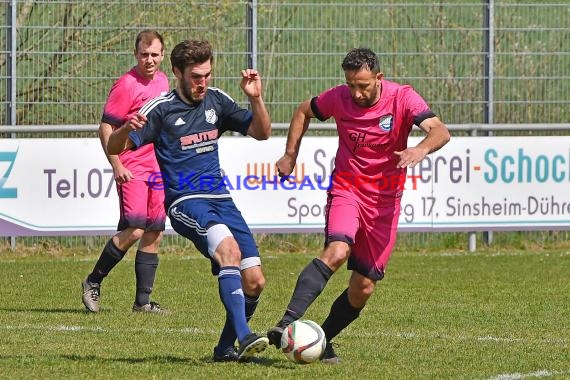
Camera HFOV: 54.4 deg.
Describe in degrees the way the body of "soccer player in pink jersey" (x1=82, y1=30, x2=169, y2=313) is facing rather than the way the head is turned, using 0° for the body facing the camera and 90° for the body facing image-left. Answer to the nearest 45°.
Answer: approximately 315°

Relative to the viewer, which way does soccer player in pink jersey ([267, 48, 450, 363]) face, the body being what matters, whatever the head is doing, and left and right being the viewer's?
facing the viewer

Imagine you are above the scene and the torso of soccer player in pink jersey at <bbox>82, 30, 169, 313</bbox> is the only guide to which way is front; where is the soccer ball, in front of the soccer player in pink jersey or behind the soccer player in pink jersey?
in front

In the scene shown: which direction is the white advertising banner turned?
toward the camera

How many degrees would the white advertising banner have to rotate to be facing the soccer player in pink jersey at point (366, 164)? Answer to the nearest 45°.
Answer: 0° — it already faces them

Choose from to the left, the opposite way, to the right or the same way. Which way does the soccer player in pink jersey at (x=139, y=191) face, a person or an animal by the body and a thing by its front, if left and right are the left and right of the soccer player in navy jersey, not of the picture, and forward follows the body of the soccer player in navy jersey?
the same way

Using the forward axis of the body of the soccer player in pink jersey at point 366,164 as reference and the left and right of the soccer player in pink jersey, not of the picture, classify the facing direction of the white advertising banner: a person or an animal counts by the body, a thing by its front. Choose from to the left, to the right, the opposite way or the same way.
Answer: the same way

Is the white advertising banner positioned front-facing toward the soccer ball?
yes

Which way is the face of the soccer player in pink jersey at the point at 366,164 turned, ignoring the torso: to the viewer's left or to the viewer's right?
to the viewer's left

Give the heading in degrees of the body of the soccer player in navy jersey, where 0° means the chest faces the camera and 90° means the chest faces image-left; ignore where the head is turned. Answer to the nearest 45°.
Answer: approximately 315°

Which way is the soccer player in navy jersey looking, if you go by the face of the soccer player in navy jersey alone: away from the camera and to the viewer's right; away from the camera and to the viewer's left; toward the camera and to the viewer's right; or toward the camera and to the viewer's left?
toward the camera and to the viewer's right
